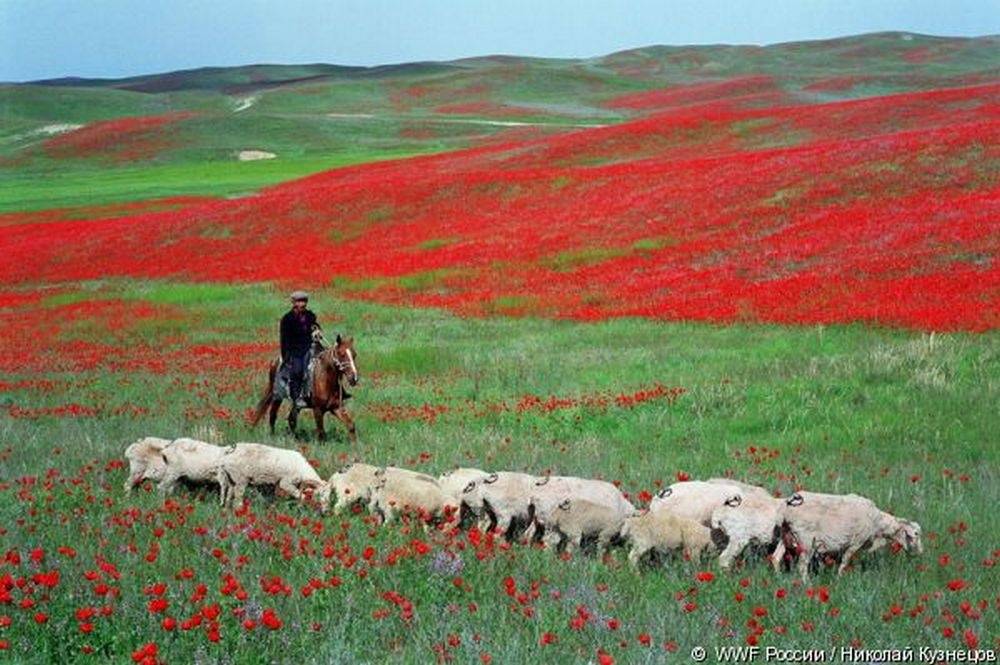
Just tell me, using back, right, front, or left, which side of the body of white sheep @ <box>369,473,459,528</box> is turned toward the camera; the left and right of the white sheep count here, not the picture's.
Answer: right

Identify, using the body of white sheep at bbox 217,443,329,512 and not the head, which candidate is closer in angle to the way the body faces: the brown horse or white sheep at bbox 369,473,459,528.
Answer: the white sheep

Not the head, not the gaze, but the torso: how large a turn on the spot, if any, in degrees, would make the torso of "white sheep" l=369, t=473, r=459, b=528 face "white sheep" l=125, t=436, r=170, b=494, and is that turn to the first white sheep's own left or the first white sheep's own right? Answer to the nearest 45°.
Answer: approximately 135° to the first white sheep's own left

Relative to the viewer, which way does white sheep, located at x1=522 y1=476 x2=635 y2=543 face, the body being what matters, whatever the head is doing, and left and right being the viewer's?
facing to the right of the viewer

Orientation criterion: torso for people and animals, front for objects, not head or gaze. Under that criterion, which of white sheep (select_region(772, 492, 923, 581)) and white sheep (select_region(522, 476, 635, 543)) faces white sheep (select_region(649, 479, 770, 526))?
white sheep (select_region(522, 476, 635, 543))

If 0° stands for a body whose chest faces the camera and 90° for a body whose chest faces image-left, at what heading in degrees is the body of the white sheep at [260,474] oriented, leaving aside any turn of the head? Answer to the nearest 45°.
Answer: approximately 270°
